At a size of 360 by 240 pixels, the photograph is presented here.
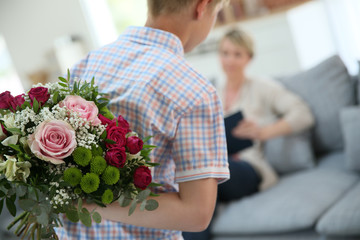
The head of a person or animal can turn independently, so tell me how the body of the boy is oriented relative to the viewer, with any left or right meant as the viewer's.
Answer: facing away from the viewer and to the right of the viewer

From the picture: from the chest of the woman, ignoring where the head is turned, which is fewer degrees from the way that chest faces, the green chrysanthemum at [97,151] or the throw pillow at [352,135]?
the green chrysanthemum

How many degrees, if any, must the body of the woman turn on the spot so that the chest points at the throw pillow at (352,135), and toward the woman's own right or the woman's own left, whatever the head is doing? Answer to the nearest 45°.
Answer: approximately 90° to the woman's own left

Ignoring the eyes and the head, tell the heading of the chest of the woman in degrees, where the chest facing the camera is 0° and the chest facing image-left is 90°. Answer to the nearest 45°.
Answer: approximately 45°

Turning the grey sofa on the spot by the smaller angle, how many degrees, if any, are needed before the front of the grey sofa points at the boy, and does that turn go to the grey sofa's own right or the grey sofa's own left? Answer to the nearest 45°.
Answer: approximately 45° to the grey sofa's own left

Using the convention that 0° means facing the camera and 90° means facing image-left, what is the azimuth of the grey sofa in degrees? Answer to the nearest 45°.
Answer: approximately 45°

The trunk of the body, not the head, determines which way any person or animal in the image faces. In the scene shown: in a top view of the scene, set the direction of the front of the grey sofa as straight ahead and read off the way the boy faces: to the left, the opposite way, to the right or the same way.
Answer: the opposite way

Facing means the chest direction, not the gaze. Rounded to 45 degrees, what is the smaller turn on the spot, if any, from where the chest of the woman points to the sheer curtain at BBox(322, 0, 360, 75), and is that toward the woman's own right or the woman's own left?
approximately 180°
